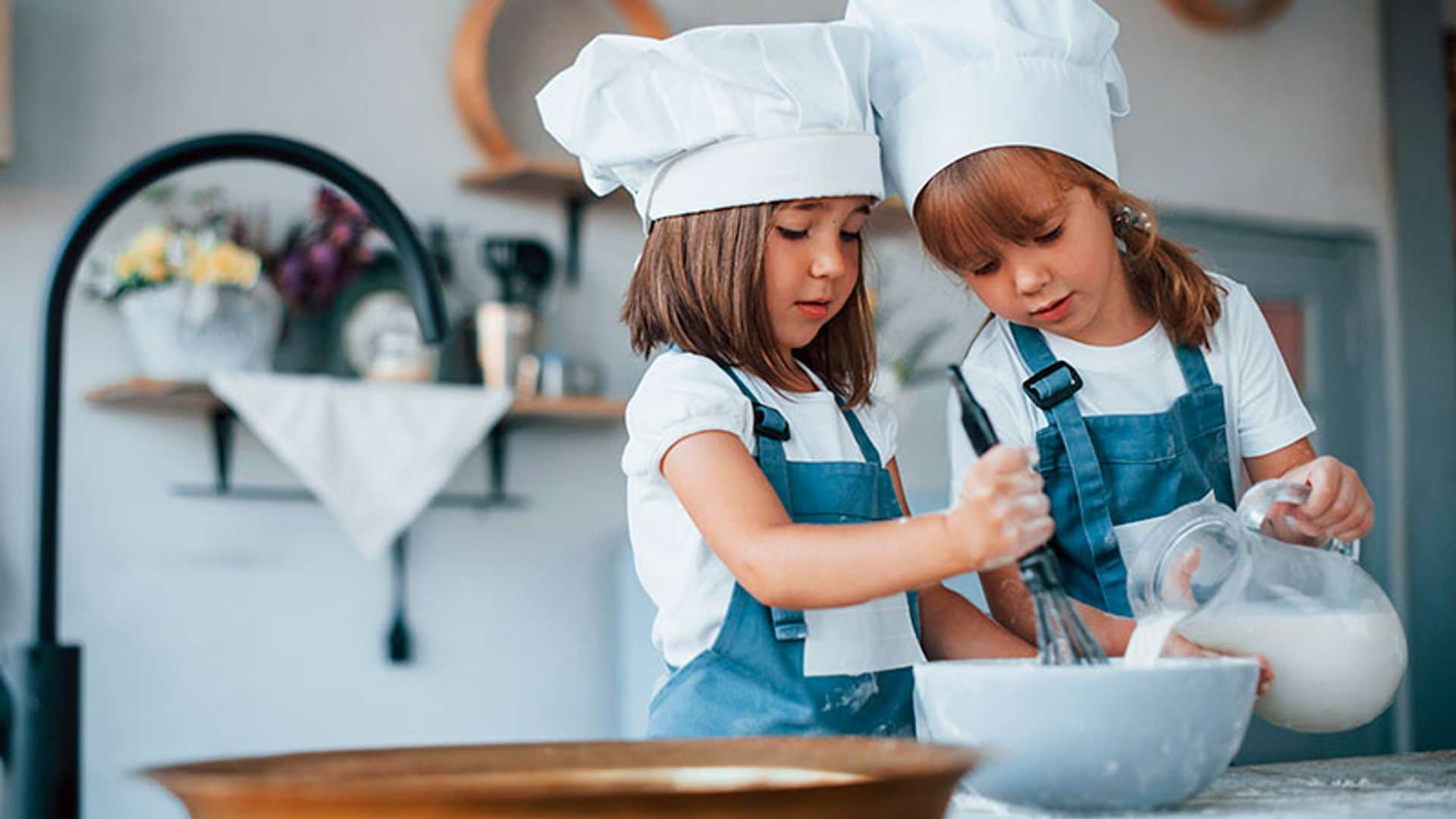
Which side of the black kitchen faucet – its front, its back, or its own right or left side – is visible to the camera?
right

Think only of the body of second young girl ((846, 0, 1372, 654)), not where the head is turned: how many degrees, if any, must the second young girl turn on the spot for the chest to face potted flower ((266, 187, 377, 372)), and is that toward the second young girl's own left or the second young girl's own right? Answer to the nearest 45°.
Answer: approximately 135° to the second young girl's own right

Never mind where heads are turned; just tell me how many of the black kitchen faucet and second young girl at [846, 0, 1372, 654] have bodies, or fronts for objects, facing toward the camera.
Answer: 1

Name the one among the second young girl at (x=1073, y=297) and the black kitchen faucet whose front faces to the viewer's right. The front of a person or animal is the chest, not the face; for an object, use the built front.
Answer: the black kitchen faucet

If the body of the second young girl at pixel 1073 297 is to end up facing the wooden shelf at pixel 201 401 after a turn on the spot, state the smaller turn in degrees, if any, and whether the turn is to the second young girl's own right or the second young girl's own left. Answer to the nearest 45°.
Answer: approximately 135° to the second young girl's own right

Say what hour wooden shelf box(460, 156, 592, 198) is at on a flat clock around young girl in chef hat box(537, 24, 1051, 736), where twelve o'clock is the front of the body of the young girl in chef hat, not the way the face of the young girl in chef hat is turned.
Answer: The wooden shelf is roughly at 7 o'clock from the young girl in chef hat.

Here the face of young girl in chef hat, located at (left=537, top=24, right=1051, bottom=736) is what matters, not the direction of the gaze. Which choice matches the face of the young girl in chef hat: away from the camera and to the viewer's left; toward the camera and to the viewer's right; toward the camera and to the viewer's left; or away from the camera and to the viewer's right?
toward the camera and to the viewer's right

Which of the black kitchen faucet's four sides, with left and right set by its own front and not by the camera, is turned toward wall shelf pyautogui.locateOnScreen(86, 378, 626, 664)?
left

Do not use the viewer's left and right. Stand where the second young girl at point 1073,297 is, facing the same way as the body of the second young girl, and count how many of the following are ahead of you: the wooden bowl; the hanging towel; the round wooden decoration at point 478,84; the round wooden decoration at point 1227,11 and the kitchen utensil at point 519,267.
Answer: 1

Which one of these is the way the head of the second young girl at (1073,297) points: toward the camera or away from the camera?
toward the camera

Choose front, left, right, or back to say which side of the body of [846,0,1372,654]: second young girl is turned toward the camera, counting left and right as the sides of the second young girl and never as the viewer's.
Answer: front

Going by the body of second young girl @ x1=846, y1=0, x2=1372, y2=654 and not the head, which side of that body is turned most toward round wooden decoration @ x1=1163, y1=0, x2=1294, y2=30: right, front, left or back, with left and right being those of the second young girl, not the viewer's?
back

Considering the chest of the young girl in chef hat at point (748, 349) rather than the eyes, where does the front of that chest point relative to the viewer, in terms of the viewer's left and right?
facing the viewer and to the right of the viewer

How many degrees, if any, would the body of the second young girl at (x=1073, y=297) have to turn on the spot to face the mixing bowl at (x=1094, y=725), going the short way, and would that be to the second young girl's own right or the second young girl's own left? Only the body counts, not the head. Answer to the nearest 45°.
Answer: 0° — they already face it
